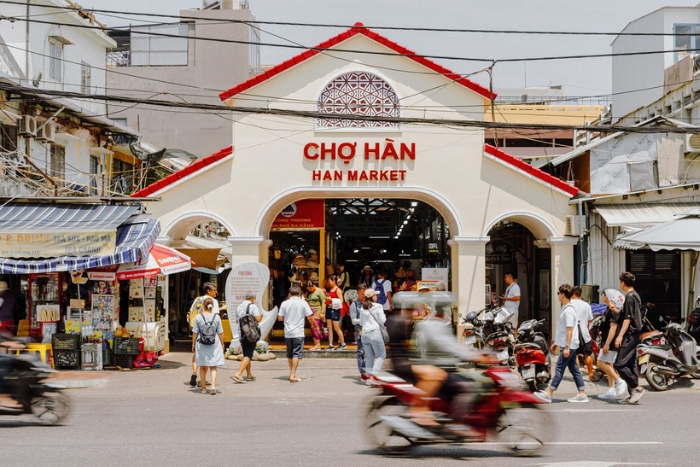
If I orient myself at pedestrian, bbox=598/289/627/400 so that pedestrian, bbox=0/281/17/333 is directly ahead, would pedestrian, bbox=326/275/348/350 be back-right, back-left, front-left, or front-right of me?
front-right

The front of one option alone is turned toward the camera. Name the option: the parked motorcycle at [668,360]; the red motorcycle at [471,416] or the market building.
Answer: the market building

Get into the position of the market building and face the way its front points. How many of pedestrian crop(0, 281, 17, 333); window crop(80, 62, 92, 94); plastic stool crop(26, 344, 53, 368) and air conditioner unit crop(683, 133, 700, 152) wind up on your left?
1

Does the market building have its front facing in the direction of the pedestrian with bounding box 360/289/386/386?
yes

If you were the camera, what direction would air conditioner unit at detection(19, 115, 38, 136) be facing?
facing the viewer and to the right of the viewer

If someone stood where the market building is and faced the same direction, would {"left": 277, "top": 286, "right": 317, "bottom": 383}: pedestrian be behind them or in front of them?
in front

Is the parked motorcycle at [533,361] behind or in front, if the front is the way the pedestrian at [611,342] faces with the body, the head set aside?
in front

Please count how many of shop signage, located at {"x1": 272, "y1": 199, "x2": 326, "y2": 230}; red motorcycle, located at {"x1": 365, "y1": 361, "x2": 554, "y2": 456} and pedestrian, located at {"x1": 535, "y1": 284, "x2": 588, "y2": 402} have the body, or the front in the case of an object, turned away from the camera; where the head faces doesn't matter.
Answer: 0

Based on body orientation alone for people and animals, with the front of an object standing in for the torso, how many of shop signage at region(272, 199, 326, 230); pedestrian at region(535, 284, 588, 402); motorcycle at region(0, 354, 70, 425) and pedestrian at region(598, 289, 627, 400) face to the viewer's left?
2

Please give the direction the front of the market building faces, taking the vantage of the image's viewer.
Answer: facing the viewer

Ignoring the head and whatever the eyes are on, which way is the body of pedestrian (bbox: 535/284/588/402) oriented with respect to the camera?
to the viewer's left
